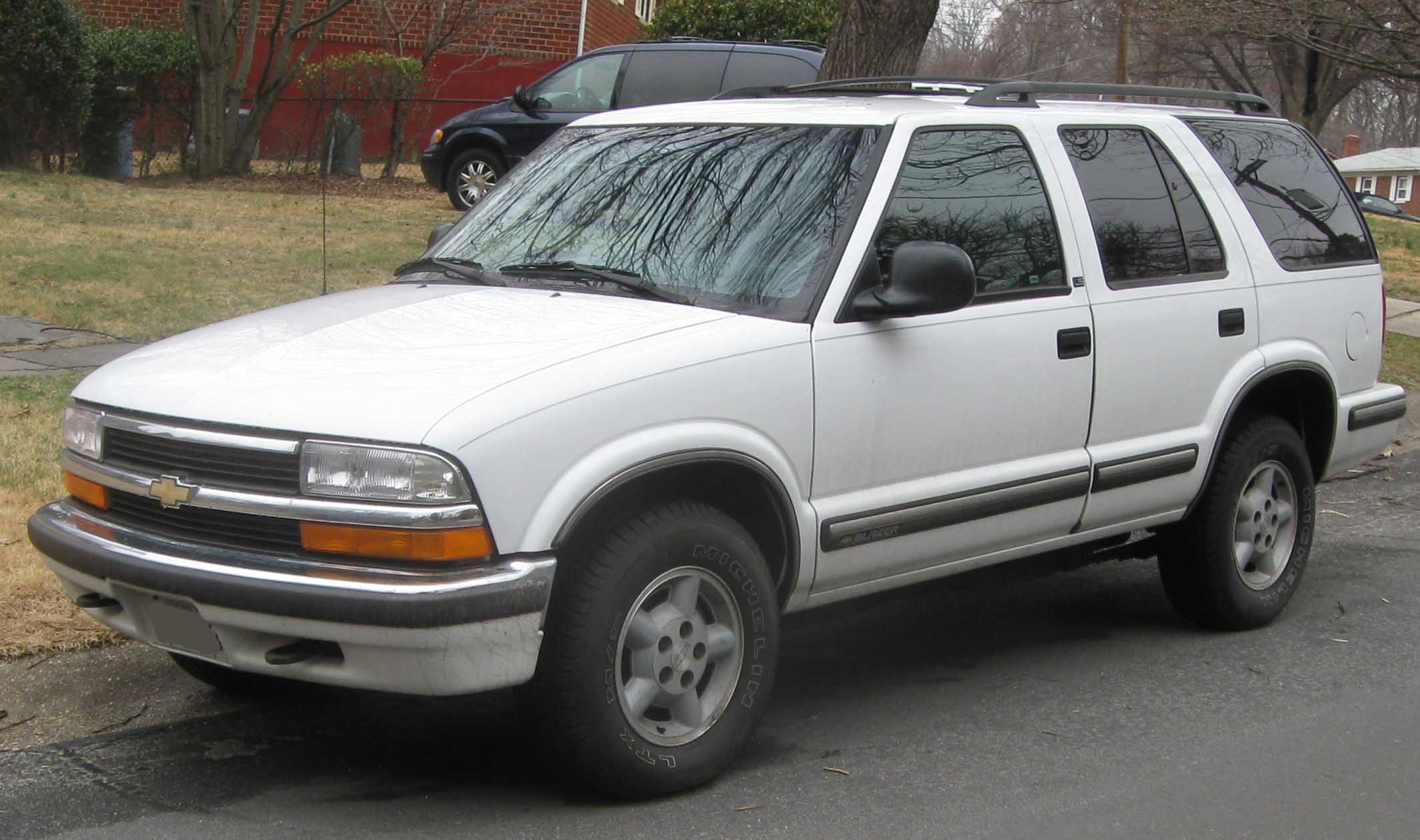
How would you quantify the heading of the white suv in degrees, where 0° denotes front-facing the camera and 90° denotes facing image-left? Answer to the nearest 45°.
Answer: approximately 45°

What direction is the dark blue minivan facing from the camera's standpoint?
to the viewer's left

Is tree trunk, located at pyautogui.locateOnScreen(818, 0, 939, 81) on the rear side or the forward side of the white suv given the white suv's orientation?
on the rear side

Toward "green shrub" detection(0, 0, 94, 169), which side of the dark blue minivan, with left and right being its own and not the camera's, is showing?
front

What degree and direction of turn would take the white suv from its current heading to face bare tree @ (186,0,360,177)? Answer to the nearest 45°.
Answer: approximately 135° to its right

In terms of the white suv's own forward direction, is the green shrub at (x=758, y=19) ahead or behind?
behind

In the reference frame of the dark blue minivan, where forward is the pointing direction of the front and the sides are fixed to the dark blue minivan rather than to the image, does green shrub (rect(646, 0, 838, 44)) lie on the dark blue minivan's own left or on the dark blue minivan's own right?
on the dark blue minivan's own right

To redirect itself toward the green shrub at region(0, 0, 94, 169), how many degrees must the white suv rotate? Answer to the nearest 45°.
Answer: approximately 90° to its right

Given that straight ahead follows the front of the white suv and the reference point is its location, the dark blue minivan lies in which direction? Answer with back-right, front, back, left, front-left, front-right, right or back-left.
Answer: back-right

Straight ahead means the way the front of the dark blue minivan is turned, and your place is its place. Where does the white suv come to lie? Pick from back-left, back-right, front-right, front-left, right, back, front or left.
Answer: left

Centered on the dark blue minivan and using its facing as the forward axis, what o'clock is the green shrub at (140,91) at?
The green shrub is roughly at 1 o'clock from the dark blue minivan.

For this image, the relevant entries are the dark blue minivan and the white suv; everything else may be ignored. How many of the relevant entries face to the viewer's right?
0
